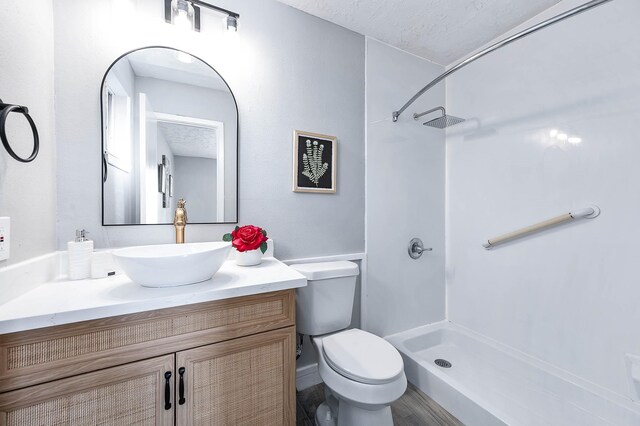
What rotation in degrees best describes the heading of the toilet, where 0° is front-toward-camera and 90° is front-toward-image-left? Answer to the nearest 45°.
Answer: approximately 315°

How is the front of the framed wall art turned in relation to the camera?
facing the viewer and to the right of the viewer

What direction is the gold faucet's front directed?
toward the camera

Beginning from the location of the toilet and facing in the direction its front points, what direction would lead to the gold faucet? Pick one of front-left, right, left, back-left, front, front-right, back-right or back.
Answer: back-right

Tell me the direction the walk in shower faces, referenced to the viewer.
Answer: facing the viewer and to the left of the viewer

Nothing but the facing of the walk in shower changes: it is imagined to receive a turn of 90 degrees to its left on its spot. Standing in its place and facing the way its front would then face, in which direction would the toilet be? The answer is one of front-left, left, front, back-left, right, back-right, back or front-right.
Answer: right

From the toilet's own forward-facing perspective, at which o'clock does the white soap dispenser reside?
The white soap dispenser is roughly at 4 o'clock from the toilet.

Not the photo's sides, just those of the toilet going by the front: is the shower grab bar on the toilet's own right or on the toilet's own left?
on the toilet's own left

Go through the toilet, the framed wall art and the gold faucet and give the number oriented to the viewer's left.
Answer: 0

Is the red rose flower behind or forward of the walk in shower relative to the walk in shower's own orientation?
forward

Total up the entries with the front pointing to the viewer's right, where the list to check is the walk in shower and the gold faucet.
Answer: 0
